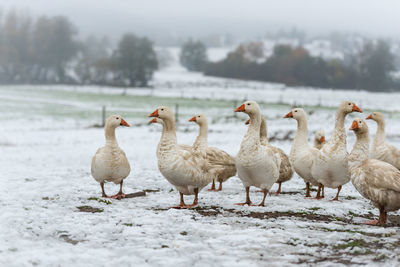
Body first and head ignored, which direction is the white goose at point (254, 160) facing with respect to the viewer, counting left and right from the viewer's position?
facing the viewer and to the left of the viewer

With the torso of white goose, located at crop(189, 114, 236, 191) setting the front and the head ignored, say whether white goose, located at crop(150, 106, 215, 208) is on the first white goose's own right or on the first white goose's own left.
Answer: on the first white goose's own left

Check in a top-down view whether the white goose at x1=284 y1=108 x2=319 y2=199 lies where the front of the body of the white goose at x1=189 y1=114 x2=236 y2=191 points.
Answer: no

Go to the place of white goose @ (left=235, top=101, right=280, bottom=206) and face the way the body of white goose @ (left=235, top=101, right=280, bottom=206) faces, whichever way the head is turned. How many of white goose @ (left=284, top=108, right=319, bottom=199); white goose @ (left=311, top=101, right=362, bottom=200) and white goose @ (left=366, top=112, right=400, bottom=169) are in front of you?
0

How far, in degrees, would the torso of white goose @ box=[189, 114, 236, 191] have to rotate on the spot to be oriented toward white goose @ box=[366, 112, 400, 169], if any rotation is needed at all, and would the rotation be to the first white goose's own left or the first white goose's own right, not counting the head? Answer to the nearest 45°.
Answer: approximately 180°

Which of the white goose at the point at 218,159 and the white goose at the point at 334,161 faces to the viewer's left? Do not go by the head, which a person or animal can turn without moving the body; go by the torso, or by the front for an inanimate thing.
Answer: the white goose at the point at 218,159

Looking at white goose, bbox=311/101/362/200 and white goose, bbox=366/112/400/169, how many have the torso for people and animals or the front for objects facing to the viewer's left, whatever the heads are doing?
1

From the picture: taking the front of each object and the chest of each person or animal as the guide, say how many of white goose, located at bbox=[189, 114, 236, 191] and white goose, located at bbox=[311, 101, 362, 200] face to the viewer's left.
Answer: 1

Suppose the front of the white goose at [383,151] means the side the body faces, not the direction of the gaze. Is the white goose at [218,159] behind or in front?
in front

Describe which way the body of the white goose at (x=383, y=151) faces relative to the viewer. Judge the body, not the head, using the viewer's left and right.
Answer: facing to the left of the viewer

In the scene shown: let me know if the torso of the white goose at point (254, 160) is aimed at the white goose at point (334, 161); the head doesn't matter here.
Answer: no

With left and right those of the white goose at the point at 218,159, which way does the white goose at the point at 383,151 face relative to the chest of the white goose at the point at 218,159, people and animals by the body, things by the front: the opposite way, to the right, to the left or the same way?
the same way

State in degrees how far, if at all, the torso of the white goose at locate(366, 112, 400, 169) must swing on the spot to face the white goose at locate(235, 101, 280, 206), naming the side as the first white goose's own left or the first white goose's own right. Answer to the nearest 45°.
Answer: approximately 45° to the first white goose's own left

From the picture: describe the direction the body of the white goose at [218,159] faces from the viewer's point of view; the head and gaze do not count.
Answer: to the viewer's left

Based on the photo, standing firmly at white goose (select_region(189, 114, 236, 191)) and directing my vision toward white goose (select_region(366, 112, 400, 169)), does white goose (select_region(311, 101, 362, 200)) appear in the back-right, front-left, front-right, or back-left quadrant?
front-right

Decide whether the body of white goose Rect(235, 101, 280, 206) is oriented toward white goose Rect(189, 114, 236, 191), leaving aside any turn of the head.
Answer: no
